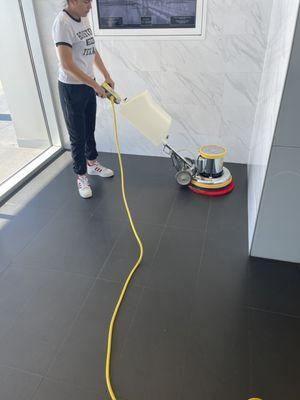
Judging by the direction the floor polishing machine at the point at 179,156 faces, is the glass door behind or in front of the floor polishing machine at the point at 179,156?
behind

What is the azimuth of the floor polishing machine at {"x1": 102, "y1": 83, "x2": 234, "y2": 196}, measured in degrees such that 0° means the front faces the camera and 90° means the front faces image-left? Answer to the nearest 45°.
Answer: approximately 270°
